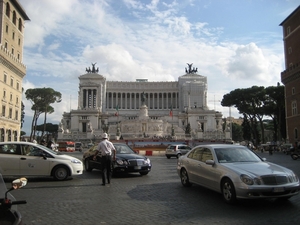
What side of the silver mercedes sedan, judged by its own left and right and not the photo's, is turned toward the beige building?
back

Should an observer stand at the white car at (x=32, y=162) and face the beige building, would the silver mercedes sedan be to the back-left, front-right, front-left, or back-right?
back-right

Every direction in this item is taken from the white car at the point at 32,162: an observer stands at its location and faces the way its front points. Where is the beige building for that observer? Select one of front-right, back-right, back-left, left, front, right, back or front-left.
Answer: left

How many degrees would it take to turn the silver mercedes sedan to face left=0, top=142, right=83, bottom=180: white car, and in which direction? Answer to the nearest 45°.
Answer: approximately 135° to its right

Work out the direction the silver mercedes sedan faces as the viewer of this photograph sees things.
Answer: facing the viewer and to the right of the viewer
